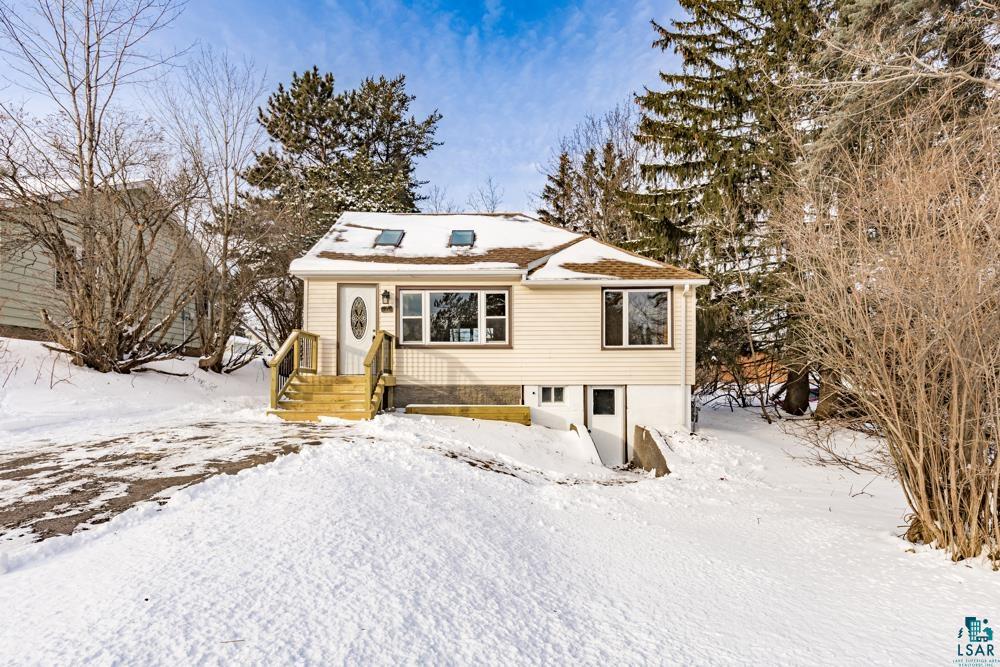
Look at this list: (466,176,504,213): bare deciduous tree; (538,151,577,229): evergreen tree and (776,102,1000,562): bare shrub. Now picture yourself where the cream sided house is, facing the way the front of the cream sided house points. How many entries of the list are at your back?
2

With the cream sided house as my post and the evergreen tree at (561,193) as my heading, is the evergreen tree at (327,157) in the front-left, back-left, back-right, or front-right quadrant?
front-left

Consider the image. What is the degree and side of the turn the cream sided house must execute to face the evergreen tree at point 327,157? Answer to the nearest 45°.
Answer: approximately 135° to its right

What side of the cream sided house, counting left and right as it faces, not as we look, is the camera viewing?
front

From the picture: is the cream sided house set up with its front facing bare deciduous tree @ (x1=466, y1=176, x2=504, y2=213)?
no

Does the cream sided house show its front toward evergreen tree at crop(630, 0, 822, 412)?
no

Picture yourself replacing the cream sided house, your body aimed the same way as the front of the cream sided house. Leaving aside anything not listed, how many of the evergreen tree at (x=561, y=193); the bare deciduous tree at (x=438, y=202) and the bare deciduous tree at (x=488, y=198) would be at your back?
3

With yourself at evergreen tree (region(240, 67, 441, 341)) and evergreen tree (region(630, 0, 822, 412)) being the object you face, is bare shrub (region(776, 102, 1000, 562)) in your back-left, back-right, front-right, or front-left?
front-right

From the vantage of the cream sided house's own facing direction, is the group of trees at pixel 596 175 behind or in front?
behind

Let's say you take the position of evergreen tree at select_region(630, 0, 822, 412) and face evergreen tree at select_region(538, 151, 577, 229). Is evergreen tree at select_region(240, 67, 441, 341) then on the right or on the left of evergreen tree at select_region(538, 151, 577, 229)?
left

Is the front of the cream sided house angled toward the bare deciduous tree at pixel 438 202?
no

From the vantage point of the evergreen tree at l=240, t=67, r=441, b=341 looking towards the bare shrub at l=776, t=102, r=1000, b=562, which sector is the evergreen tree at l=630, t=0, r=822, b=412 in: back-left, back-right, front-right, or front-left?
front-left

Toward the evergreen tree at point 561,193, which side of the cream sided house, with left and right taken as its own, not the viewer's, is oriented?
back
